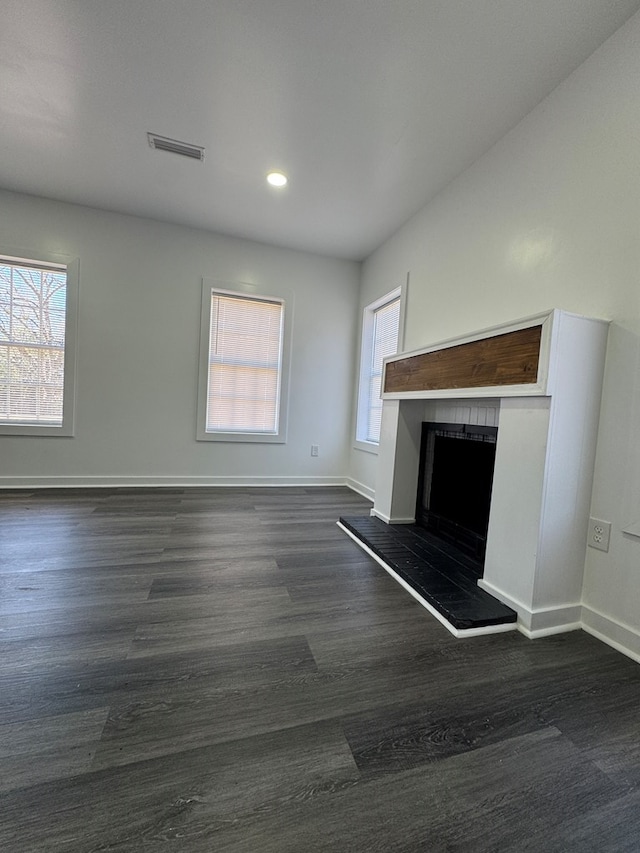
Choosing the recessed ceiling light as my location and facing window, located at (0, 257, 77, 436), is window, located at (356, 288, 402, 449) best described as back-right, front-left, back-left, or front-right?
back-right

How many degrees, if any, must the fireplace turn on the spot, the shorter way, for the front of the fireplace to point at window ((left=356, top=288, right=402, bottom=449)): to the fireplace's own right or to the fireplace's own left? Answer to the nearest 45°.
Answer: approximately 90° to the fireplace's own right

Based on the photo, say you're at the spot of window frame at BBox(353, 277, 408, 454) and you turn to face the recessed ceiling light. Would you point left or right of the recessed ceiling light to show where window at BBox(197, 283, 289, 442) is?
right

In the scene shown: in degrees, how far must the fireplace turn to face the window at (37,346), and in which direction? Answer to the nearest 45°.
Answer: approximately 45° to its right

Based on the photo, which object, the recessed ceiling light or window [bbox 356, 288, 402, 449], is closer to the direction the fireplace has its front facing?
the recessed ceiling light

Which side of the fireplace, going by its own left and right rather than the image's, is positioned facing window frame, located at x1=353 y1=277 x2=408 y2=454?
right

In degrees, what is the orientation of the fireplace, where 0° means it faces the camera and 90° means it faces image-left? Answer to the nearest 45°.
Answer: approximately 45°

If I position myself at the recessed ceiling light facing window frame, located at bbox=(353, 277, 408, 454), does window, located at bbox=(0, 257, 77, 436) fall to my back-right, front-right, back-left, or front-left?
back-left

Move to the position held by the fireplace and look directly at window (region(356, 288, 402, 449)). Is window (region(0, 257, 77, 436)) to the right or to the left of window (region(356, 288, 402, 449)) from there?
left

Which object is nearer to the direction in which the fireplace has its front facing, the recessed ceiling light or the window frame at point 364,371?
the recessed ceiling light
